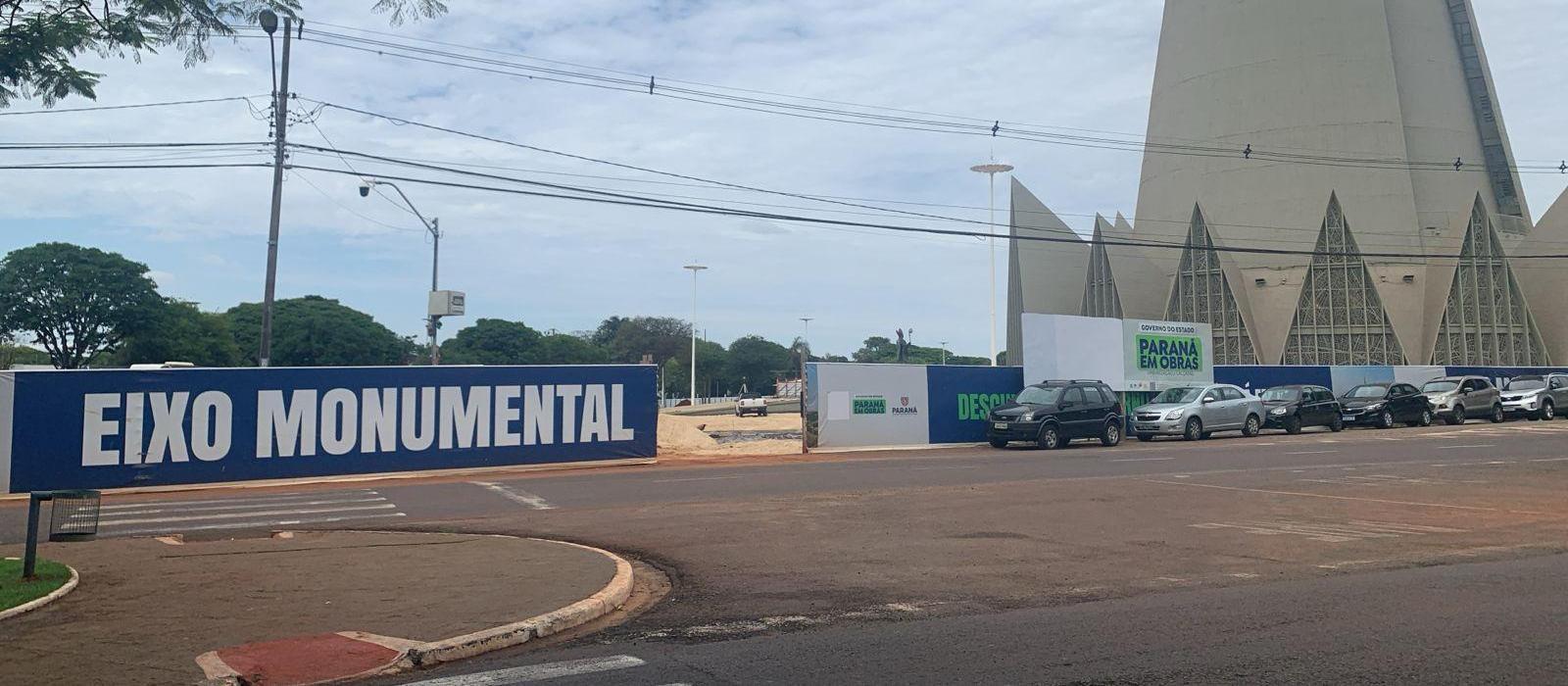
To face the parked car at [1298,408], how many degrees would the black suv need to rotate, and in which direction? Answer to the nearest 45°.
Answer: approximately 180°

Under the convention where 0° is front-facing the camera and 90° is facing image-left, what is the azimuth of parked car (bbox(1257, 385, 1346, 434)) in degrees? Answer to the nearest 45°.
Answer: approximately 45°

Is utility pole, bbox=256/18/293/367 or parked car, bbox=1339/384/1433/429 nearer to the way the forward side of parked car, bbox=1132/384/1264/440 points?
the utility pole

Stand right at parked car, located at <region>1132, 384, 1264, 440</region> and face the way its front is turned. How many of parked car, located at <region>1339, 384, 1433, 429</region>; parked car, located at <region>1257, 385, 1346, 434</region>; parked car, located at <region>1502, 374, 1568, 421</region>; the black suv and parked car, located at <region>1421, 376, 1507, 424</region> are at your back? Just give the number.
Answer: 4

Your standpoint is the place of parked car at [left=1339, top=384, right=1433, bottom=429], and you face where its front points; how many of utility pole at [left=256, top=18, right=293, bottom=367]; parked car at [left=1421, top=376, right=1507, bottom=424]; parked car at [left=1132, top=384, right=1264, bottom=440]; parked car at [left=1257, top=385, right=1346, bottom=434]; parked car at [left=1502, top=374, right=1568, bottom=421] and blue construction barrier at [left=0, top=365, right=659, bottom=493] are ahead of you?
4

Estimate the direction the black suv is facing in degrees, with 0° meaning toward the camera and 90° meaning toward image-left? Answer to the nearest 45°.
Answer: approximately 45°

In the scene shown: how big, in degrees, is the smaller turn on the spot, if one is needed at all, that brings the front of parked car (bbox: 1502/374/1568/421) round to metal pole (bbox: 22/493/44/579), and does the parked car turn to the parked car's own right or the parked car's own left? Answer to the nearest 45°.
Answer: approximately 45° to the parked car's own left

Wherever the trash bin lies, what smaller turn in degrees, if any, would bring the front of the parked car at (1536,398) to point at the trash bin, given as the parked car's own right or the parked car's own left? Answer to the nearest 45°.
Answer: approximately 45° to the parked car's own left

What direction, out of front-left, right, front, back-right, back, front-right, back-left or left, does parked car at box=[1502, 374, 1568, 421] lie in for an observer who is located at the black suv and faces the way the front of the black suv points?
back
